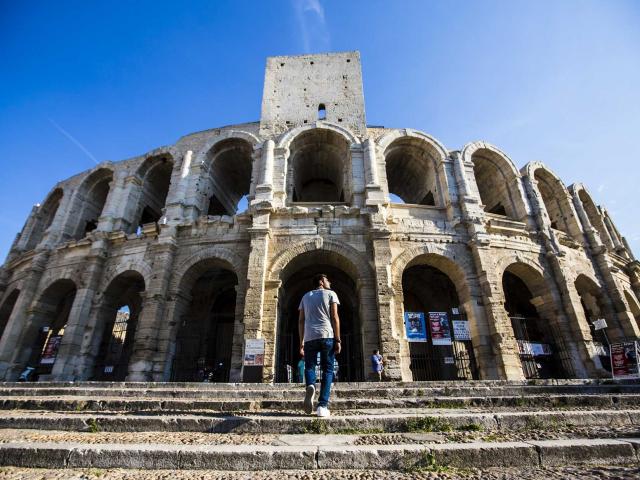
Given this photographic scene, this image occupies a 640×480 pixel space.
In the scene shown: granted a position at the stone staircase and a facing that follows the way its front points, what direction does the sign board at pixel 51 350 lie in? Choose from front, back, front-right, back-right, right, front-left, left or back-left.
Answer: back-right

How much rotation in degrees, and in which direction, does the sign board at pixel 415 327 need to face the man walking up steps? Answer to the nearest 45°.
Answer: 0° — it already faces them

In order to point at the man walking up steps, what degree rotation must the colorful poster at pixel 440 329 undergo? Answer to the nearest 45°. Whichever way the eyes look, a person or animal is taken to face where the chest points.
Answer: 0° — it already faces them

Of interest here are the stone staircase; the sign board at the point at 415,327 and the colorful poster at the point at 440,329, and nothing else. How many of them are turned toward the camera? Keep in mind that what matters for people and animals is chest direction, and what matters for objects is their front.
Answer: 3

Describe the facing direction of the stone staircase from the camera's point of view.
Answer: facing the viewer

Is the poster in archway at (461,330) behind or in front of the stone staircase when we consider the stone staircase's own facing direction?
behind

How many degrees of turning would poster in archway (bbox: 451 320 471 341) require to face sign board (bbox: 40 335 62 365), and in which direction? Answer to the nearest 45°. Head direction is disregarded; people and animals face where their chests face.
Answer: approximately 90° to its right

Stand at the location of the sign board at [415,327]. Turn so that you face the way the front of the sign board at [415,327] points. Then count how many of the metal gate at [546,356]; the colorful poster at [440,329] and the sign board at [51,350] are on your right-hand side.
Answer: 1

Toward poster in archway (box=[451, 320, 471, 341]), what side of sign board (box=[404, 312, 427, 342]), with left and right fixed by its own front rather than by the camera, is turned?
left

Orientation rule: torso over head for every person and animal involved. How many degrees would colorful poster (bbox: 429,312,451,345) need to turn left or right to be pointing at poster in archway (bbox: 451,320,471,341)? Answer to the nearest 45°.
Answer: approximately 90° to its left

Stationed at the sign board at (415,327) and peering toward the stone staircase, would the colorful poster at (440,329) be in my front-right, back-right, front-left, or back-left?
back-left

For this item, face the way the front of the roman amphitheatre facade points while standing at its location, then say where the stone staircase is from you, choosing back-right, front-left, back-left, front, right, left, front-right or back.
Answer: front

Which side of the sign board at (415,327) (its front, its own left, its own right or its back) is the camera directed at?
front
